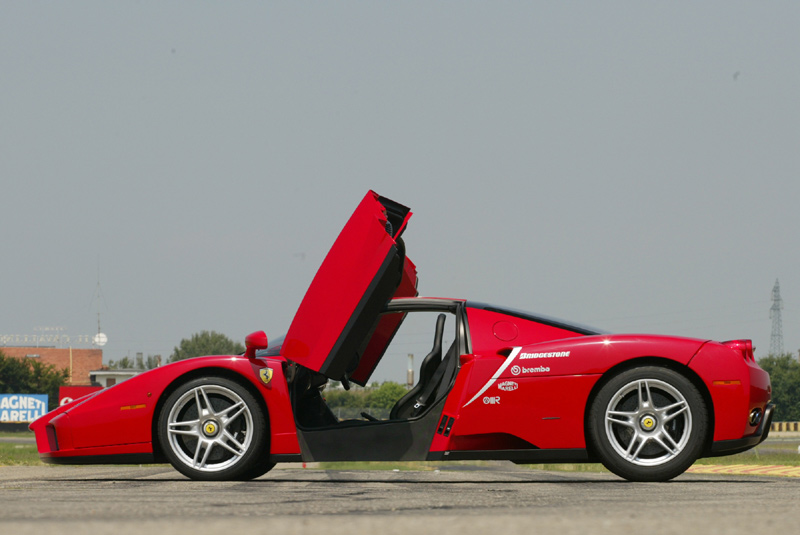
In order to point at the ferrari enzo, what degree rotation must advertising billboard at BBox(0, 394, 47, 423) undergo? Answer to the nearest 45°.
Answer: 0° — it already faces it

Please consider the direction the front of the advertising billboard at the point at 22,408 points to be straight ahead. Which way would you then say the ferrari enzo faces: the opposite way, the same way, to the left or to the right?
to the right

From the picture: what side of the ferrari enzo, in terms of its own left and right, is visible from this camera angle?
left

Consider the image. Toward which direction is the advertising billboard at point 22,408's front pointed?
toward the camera

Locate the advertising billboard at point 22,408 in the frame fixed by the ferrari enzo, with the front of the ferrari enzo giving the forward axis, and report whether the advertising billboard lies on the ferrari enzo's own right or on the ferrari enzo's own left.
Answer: on the ferrari enzo's own right

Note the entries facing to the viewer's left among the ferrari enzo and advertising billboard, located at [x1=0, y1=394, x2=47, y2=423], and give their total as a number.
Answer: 1
